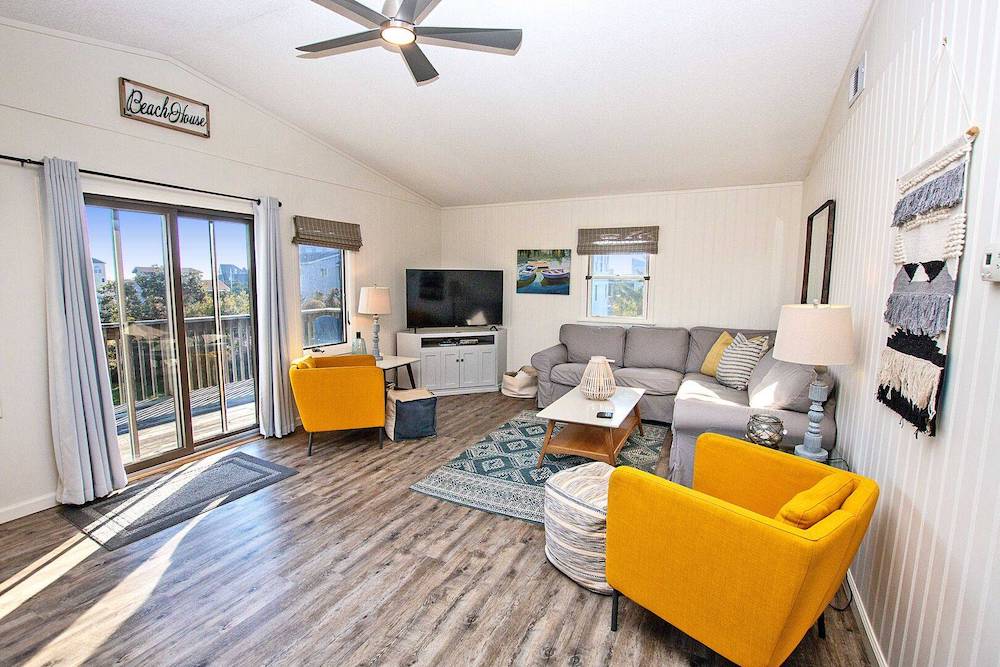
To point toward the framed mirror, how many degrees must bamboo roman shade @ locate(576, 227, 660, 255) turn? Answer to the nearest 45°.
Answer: approximately 45° to its left

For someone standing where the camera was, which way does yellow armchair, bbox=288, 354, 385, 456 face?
facing to the right of the viewer

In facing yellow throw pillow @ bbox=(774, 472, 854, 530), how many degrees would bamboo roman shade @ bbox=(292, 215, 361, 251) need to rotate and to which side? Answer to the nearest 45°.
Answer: approximately 45° to its right

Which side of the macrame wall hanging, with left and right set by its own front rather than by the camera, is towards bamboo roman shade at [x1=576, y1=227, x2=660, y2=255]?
right

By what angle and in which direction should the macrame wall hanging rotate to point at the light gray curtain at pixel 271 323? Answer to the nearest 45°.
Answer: approximately 45° to its right

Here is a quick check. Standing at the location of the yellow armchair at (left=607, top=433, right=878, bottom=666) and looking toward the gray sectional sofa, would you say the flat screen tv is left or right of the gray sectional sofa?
left

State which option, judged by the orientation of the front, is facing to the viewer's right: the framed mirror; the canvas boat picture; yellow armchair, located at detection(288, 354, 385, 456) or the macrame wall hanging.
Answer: the yellow armchair

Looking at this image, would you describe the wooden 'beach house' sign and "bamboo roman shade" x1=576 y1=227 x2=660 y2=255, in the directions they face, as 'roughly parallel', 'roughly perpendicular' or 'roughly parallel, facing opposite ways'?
roughly perpendicular

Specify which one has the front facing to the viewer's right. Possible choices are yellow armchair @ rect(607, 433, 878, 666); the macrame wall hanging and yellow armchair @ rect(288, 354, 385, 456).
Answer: yellow armchair @ rect(288, 354, 385, 456)
